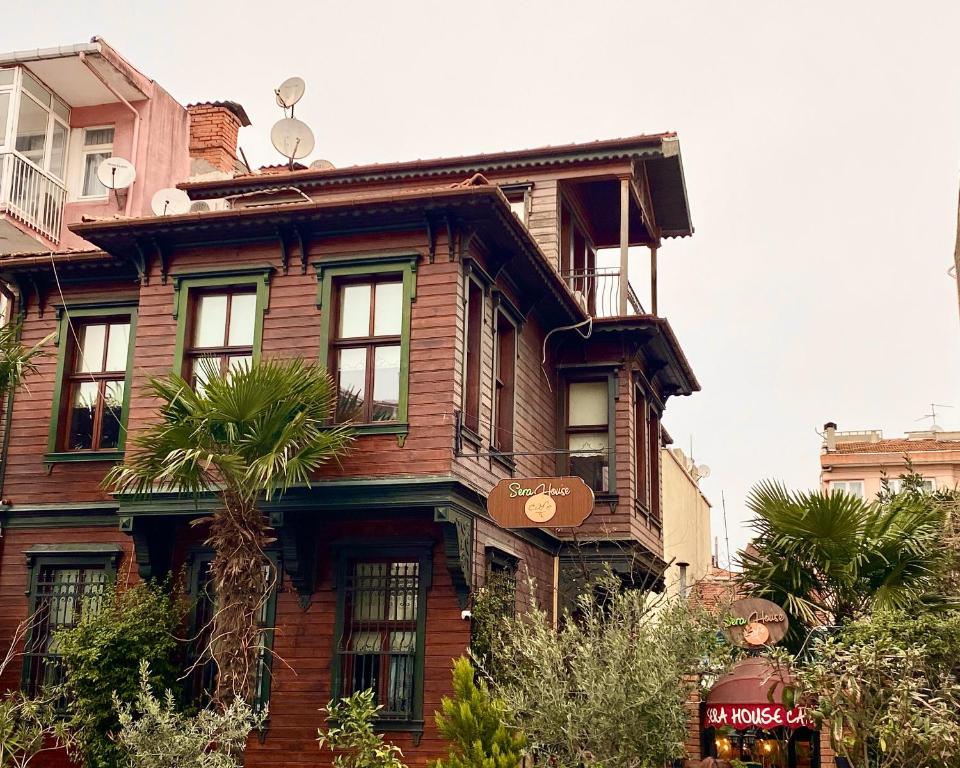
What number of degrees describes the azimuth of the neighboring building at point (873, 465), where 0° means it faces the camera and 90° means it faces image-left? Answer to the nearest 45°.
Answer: approximately 0°

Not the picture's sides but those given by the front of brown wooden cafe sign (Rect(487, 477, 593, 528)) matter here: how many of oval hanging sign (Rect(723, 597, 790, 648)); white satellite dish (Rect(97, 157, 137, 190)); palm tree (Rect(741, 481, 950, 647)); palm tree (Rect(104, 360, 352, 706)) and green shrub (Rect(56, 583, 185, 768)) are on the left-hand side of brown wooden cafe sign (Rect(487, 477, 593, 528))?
2

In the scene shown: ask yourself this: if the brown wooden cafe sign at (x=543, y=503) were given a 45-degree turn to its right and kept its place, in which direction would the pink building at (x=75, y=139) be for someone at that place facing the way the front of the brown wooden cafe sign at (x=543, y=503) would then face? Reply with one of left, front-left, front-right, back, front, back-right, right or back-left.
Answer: right

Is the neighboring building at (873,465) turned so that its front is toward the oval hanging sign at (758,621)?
yes

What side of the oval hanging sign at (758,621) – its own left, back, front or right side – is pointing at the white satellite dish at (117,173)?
right

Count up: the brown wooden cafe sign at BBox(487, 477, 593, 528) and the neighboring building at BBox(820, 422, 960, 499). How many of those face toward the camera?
2

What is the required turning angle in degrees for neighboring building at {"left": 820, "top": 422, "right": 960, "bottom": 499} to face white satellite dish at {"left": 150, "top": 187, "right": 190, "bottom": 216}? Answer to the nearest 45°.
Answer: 0° — it already faces it

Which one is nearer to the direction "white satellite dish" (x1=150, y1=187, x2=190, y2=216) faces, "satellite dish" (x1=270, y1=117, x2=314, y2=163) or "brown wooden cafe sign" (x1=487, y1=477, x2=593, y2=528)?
the brown wooden cafe sign

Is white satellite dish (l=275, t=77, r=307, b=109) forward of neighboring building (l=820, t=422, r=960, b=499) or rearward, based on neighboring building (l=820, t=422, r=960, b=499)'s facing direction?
forward
